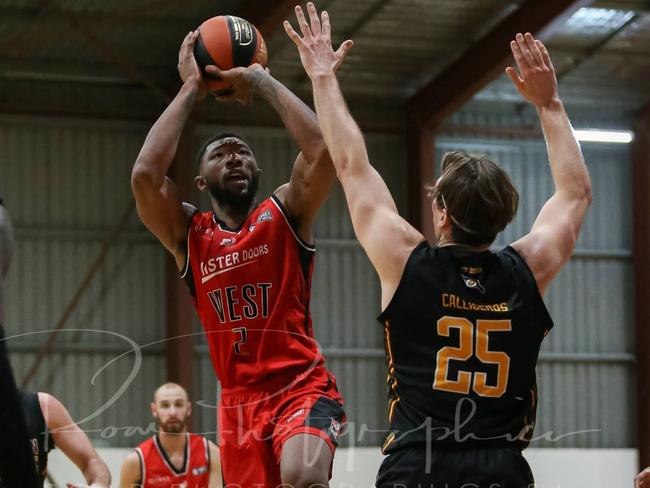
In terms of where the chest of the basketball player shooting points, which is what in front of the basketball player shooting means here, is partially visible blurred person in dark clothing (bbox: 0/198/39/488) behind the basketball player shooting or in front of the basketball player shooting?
in front

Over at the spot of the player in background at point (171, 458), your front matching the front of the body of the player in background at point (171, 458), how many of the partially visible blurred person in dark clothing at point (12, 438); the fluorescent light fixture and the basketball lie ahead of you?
2

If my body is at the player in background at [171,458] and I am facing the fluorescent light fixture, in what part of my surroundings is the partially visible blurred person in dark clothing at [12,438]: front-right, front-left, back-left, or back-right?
back-right

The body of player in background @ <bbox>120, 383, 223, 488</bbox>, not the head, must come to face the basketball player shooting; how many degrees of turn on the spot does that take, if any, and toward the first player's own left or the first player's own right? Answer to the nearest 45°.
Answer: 0° — they already face them

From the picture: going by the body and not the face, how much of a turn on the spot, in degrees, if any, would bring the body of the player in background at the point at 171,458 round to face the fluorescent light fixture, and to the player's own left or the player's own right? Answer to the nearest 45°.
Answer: approximately 135° to the player's own left

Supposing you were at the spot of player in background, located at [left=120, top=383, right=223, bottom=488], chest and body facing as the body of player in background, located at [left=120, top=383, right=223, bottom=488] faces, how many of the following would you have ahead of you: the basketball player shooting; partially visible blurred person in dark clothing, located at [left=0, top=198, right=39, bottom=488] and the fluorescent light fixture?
2

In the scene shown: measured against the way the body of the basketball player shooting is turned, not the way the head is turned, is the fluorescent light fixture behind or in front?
behind

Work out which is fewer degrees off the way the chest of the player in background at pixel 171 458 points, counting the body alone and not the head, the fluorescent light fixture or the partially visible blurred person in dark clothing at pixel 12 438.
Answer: the partially visible blurred person in dark clothing

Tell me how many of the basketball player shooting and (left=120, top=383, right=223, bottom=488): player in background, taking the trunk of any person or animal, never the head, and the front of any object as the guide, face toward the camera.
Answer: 2

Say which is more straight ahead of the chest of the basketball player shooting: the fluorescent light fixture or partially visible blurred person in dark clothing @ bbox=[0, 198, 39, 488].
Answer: the partially visible blurred person in dark clothing

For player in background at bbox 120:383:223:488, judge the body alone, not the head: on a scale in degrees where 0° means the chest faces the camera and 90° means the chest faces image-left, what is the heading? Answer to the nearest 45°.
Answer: approximately 0°

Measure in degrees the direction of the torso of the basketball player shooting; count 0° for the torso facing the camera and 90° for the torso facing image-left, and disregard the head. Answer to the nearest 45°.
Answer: approximately 0°
